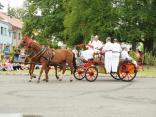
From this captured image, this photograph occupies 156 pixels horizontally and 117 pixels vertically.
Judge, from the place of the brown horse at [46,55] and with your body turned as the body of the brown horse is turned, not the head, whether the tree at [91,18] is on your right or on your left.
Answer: on your right

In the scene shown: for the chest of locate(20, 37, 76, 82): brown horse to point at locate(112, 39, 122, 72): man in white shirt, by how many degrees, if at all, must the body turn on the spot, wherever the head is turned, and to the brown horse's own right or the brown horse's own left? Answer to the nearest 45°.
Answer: approximately 180°

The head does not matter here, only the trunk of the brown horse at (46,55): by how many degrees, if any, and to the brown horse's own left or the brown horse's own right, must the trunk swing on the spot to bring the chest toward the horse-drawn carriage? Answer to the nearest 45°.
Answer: approximately 180°

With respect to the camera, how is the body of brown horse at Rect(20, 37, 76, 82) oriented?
to the viewer's left

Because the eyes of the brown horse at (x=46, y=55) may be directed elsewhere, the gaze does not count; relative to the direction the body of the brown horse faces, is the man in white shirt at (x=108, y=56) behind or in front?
behind
